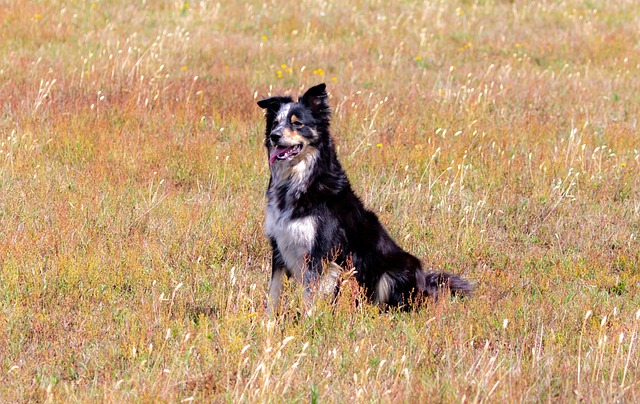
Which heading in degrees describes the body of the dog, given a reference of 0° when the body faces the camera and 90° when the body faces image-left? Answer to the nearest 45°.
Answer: approximately 45°
